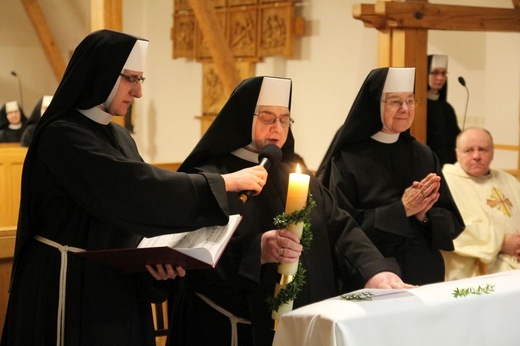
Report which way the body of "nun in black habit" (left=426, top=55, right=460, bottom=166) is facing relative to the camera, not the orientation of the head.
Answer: toward the camera

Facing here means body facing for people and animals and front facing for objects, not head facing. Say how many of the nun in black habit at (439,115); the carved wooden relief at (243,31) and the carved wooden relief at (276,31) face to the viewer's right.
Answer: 0

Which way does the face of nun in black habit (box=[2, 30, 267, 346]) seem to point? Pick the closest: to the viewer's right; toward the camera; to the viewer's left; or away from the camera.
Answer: to the viewer's right

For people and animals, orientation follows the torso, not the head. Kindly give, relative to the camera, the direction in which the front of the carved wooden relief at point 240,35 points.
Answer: facing the viewer

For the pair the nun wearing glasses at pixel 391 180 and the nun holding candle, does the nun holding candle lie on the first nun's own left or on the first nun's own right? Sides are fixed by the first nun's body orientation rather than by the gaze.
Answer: on the first nun's own right

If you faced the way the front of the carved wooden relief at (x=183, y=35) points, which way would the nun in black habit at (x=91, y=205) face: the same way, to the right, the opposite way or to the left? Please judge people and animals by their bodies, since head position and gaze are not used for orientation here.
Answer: to the left

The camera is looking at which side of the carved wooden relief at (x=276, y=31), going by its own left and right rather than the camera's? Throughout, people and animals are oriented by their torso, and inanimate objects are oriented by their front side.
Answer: front

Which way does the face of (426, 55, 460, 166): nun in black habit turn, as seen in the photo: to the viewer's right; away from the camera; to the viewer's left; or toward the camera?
toward the camera

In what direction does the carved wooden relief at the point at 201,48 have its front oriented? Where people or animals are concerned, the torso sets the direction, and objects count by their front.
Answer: toward the camera

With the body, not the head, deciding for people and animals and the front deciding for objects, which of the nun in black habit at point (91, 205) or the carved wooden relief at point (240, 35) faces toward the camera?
the carved wooden relief

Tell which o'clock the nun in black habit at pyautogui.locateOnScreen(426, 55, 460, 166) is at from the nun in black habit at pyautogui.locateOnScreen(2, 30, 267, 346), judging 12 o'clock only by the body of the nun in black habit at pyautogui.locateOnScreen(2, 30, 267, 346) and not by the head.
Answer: the nun in black habit at pyautogui.locateOnScreen(426, 55, 460, 166) is roughly at 10 o'clock from the nun in black habit at pyautogui.locateOnScreen(2, 30, 267, 346).

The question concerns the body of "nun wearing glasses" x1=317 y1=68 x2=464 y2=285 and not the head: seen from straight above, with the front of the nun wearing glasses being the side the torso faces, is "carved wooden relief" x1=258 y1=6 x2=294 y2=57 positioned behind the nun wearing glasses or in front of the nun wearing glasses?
behind

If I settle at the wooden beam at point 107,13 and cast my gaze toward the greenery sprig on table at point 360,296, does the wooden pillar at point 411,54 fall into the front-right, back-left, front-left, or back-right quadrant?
front-left

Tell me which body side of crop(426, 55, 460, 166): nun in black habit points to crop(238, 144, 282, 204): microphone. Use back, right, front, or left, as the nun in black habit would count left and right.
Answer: front

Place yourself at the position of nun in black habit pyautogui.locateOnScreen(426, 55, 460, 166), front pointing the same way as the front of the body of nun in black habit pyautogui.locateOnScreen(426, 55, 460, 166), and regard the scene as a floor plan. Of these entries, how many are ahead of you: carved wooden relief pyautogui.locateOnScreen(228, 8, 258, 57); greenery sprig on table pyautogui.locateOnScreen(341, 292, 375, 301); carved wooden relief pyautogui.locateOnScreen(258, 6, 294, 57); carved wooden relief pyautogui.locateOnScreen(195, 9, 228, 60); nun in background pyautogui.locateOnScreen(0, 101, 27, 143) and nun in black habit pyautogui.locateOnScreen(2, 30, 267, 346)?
2
